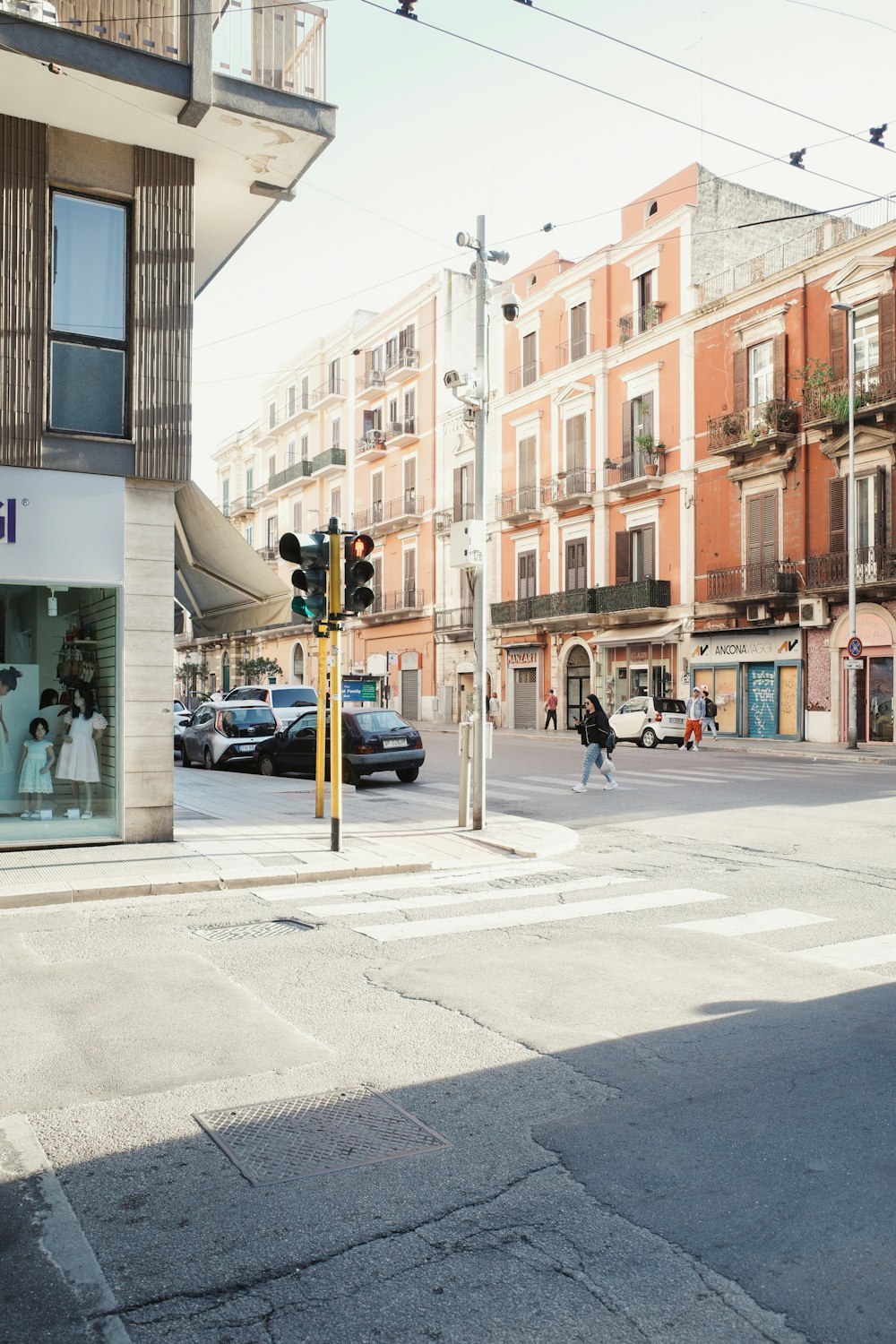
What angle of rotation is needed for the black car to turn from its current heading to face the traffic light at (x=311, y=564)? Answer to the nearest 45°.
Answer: approximately 135° to its left

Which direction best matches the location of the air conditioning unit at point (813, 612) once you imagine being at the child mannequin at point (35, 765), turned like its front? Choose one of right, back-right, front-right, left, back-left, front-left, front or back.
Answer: back-left

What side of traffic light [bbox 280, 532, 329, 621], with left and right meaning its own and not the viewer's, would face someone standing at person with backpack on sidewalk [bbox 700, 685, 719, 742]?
back

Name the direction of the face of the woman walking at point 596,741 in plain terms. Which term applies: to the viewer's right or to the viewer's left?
to the viewer's left

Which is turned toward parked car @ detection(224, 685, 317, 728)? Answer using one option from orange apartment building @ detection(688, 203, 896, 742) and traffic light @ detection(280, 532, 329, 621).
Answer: the orange apartment building

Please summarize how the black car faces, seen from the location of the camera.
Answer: facing away from the viewer and to the left of the viewer

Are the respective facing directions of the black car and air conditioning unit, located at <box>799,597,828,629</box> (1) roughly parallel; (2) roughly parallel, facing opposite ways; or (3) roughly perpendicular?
roughly perpendicular

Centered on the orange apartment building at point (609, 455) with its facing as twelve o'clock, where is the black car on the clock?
The black car is roughly at 11 o'clock from the orange apartment building.
